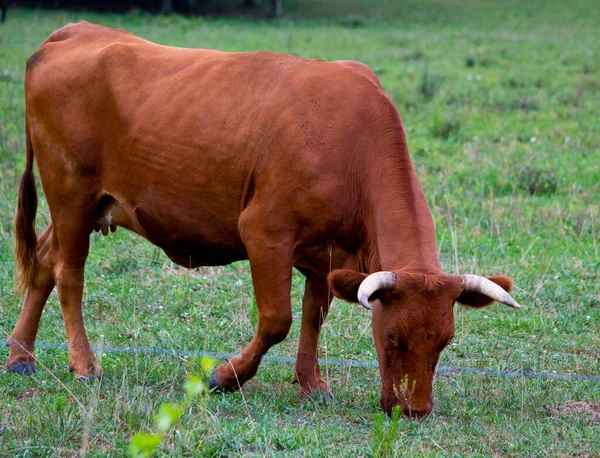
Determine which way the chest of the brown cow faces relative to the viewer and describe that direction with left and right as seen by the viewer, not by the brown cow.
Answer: facing the viewer and to the right of the viewer
